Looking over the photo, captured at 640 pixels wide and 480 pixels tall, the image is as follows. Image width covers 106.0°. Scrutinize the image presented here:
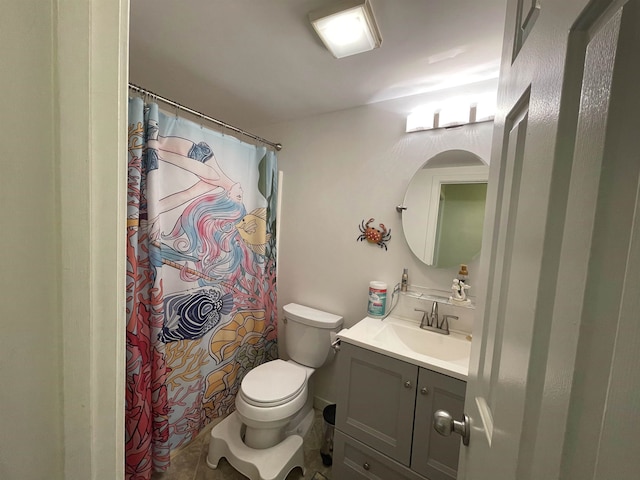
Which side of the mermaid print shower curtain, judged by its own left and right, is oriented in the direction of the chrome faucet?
front

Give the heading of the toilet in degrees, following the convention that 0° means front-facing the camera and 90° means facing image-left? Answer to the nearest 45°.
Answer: approximately 45°

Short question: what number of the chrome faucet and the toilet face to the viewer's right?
0

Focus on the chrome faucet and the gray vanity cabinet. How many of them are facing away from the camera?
0

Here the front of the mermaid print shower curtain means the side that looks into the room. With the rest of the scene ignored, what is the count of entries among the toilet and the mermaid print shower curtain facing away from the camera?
0

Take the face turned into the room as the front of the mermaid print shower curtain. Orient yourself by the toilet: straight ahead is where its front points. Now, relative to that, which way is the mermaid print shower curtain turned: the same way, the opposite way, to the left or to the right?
to the left

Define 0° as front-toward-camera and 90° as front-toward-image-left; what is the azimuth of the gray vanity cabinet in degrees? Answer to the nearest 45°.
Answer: approximately 45°

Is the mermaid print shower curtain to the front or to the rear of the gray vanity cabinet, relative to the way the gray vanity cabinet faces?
to the front

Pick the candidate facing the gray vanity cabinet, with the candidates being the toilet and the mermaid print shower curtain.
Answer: the mermaid print shower curtain

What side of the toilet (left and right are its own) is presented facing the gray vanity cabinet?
left
